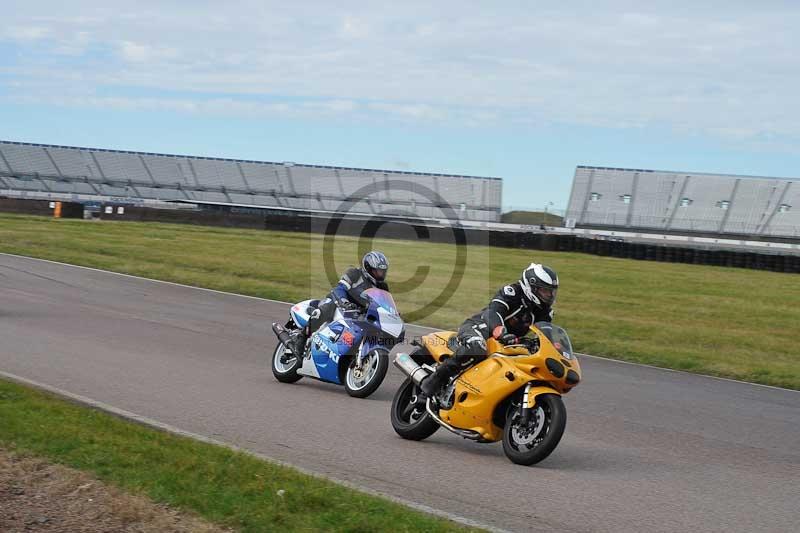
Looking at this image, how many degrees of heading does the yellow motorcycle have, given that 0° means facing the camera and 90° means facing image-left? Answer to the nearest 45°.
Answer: approximately 315°

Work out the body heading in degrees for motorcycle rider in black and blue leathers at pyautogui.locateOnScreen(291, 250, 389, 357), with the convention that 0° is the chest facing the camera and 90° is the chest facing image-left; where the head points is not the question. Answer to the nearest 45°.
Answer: approximately 315°

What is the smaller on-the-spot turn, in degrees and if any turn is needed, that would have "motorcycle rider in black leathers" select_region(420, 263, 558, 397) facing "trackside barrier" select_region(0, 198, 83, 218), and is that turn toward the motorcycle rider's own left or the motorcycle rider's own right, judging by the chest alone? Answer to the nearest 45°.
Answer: approximately 180°

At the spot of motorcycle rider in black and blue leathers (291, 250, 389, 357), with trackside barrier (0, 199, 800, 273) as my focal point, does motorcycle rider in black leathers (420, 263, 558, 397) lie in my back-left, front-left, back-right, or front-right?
back-right

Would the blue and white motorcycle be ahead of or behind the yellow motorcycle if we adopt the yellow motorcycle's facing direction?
behind

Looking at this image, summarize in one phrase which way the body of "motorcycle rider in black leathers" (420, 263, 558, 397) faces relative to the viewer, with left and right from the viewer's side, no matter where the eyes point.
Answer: facing the viewer and to the right of the viewer

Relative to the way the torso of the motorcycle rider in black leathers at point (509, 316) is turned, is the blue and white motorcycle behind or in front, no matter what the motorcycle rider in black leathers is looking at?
behind

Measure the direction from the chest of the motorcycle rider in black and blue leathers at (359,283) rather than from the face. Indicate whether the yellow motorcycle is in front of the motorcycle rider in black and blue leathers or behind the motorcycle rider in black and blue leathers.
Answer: in front
